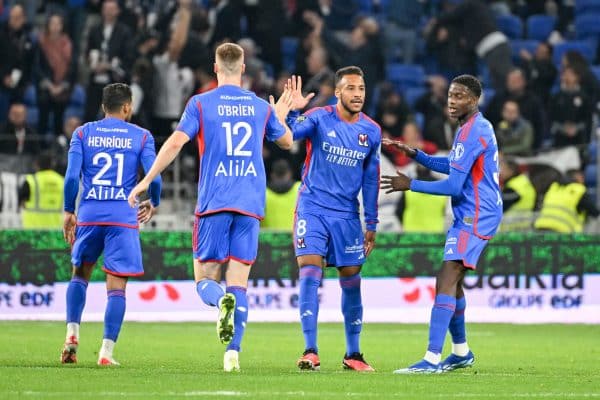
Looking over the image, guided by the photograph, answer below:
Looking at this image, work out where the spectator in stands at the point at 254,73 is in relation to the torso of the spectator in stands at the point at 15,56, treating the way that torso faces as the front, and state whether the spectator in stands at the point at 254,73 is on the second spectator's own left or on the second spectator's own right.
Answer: on the second spectator's own left

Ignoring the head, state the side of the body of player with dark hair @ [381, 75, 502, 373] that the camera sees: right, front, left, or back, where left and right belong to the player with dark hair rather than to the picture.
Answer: left

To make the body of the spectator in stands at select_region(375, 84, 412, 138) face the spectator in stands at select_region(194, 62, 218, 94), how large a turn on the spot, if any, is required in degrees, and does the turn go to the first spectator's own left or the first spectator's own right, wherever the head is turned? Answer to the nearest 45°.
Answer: approximately 90° to the first spectator's own right

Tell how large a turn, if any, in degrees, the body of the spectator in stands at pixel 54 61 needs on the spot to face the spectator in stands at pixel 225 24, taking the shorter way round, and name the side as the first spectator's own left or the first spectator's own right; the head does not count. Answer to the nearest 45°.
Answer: approximately 90° to the first spectator's own left

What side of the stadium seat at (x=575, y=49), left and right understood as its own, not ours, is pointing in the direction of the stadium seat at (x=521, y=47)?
right

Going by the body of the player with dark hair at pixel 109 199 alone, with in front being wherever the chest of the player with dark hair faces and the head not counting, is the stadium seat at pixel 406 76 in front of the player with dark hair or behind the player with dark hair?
in front

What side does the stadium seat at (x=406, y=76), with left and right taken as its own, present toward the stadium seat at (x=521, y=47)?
left

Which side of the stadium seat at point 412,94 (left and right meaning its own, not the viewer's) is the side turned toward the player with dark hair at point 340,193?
front

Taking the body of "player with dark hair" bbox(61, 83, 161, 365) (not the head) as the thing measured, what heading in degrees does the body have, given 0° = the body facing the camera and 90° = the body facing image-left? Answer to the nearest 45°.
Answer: approximately 180°

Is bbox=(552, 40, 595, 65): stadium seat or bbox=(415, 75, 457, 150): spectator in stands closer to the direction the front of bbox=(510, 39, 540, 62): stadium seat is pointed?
the spectator in stands

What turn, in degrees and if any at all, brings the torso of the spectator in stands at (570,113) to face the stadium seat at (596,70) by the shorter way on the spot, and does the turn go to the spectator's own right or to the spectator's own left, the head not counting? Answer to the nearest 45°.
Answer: approximately 180°

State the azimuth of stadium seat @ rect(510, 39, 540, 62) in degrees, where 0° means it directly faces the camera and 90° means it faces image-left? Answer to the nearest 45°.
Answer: approximately 0°

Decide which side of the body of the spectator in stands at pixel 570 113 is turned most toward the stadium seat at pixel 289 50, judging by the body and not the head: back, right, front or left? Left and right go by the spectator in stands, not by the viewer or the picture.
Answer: right
